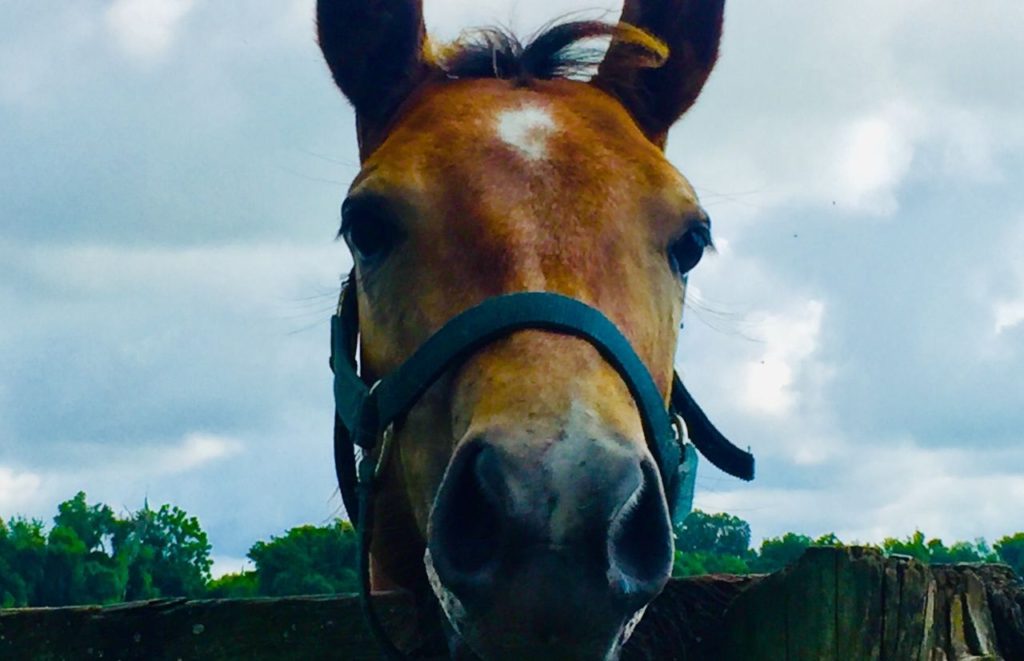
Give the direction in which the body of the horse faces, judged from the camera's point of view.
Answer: toward the camera

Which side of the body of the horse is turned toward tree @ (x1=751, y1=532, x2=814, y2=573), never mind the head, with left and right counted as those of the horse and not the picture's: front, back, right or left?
back

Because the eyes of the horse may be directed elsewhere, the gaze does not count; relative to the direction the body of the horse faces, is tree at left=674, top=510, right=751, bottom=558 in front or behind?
behind

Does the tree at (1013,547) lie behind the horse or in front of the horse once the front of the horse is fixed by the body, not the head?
behind
